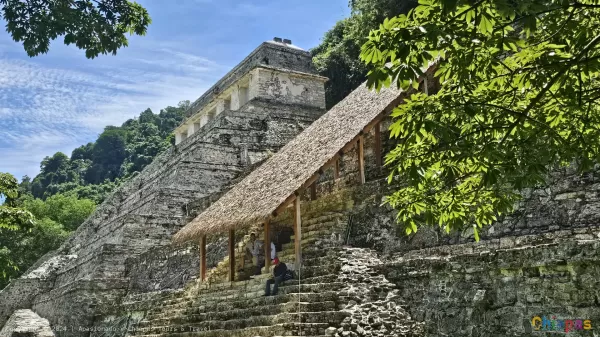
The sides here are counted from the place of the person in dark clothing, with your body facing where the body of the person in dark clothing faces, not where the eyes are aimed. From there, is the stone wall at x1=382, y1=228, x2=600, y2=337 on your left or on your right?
on your left

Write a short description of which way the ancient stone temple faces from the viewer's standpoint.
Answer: facing the viewer and to the left of the viewer

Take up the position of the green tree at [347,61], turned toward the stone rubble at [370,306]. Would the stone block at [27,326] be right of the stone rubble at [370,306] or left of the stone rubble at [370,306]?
right

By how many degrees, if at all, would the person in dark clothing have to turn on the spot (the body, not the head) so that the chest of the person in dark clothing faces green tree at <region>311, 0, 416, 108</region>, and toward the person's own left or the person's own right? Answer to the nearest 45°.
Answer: approximately 135° to the person's own right

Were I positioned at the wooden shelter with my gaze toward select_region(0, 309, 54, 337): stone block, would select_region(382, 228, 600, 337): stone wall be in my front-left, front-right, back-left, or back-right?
back-left

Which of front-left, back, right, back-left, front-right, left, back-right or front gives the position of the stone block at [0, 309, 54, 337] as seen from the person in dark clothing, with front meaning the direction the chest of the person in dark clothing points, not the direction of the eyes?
right

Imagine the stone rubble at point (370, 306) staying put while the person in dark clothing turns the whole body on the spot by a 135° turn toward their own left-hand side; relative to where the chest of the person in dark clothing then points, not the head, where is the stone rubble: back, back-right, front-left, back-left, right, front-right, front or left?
front-right

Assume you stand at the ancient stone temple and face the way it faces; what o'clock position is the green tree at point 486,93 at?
The green tree is roughly at 10 o'clock from the ancient stone temple.

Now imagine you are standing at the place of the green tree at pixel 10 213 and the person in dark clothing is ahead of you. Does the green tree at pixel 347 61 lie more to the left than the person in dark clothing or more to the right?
left

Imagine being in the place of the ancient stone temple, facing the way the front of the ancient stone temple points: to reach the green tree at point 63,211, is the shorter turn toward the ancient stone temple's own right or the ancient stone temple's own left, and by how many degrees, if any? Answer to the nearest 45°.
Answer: approximately 90° to the ancient stone temple's own right
